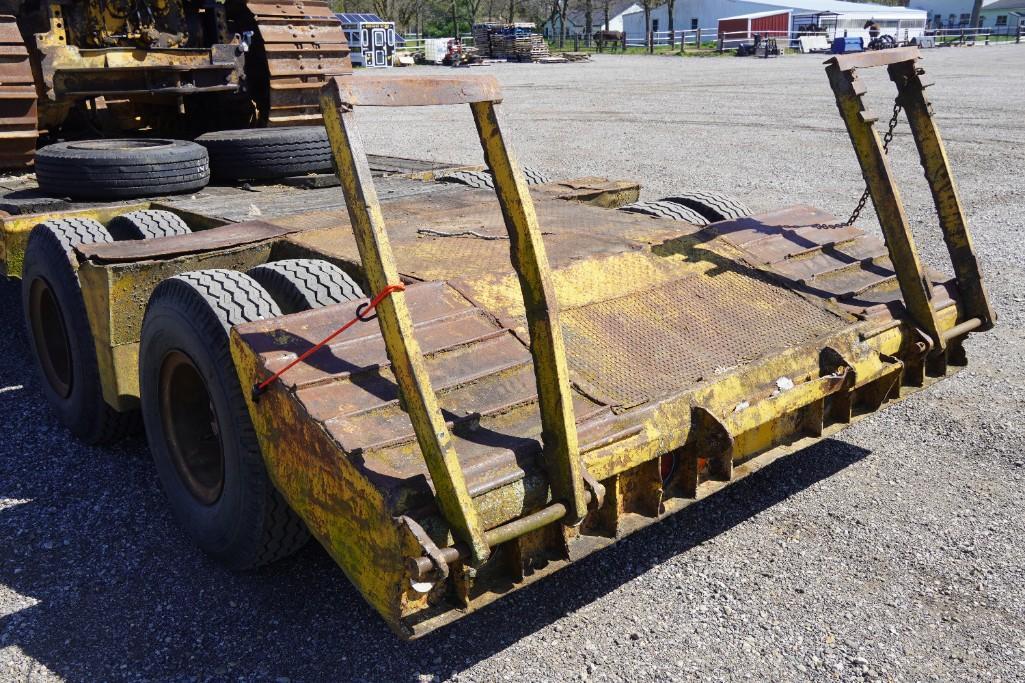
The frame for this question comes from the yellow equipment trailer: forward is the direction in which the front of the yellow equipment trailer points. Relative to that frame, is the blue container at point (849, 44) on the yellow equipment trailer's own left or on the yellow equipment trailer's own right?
on the yellow equipment trailer's own right

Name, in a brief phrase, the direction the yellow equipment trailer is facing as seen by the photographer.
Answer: facing away from the viewer and to the left of the viewer
